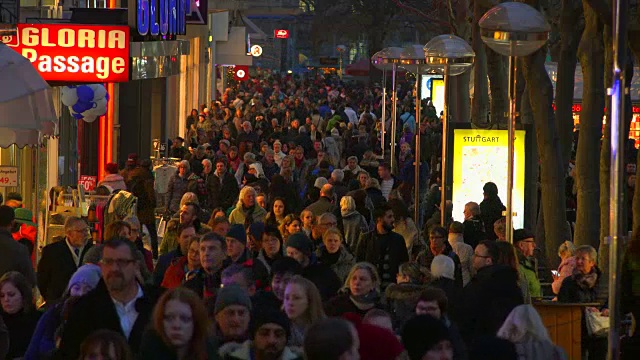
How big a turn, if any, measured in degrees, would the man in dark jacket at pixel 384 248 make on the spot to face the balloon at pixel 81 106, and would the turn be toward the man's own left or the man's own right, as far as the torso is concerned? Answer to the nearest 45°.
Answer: approximately 180°

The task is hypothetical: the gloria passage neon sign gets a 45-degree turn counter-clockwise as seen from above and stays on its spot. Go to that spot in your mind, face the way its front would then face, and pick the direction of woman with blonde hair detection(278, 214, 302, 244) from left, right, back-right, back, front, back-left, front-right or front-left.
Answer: front

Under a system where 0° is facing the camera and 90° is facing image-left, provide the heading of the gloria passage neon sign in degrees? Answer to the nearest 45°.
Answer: approximately 0°

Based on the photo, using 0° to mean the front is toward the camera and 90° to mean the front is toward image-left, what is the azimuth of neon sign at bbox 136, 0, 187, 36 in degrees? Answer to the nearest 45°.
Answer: approximately 0°

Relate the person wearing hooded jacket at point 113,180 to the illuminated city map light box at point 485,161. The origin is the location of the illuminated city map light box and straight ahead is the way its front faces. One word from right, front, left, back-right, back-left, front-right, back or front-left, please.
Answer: right

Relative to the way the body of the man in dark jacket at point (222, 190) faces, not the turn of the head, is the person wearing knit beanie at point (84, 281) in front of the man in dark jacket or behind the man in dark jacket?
in front

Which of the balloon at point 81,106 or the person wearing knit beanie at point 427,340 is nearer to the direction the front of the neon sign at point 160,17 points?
the person wearing knit beanie

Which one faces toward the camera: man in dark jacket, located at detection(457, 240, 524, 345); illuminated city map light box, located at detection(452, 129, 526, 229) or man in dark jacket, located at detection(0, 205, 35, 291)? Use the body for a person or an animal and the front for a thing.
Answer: the illuminated city map light box

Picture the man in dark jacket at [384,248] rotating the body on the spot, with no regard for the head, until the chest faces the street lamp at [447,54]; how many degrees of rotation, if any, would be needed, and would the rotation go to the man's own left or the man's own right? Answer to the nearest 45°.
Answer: approximately 135° to the man's own left

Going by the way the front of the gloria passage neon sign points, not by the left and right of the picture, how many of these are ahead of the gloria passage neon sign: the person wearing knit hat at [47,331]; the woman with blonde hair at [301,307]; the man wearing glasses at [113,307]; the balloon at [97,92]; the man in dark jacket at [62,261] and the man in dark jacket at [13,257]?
5

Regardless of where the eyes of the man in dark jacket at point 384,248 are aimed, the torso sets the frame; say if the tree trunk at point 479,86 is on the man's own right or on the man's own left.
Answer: on the man's own left
